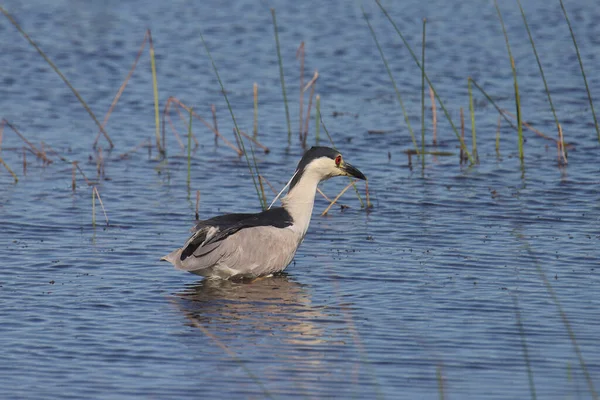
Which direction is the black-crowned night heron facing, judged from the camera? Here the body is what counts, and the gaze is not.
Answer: to the viewer's right
